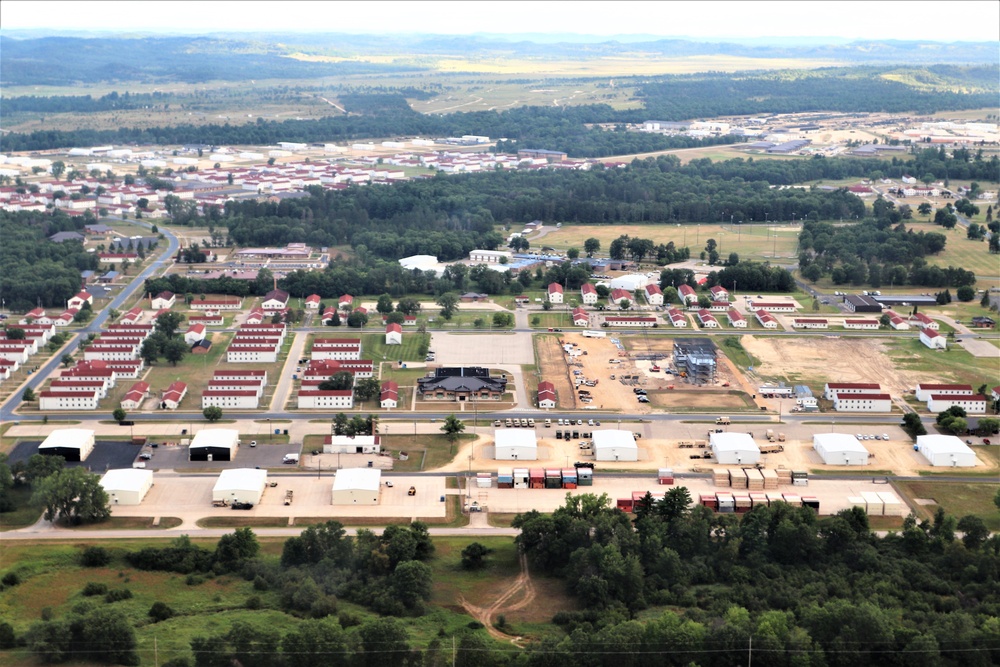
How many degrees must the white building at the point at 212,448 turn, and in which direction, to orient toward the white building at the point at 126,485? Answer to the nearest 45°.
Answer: approximately 45° to its right

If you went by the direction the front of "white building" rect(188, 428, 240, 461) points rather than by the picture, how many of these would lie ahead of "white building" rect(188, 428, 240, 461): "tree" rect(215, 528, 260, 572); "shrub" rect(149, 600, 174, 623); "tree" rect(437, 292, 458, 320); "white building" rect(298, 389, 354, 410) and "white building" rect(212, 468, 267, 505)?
3

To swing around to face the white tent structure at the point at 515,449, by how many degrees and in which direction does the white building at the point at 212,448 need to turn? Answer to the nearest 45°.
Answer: approximately 90° to its left

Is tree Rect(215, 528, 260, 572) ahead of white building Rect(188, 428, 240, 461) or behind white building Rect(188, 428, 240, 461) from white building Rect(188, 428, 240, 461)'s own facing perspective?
ahead

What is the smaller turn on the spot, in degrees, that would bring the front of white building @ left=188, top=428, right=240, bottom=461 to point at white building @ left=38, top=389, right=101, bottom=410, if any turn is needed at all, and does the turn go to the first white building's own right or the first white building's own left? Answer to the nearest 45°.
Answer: approximately 135° to the first white building's own right

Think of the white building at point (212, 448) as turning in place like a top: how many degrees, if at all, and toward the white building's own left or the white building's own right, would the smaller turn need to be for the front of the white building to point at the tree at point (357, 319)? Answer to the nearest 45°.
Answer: approximately 135° to the white building's own left

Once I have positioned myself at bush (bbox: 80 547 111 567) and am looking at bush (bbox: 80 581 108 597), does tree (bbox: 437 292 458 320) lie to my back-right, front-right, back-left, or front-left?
back-left

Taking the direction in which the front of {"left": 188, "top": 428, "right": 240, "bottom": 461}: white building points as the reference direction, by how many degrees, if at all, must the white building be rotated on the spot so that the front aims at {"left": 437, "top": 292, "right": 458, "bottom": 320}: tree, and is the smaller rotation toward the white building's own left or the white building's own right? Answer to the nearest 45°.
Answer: approximately 135° to the white building's own left

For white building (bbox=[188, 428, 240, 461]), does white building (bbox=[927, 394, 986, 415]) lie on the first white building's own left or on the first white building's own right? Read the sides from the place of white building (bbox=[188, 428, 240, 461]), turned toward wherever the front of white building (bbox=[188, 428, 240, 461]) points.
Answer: on the first white building's own left

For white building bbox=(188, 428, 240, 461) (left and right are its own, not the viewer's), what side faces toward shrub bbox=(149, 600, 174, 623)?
front

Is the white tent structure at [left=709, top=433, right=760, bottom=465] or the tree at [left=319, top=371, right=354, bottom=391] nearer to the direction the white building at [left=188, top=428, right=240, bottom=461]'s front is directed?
the white tent structure

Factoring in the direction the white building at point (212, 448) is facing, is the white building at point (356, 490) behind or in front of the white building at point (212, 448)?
in front

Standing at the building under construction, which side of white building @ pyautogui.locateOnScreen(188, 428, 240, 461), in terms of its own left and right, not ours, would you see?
left

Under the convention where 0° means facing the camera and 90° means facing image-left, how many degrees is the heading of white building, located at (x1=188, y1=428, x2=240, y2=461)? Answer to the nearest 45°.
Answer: approximately 0°

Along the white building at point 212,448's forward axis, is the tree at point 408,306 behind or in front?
behind
